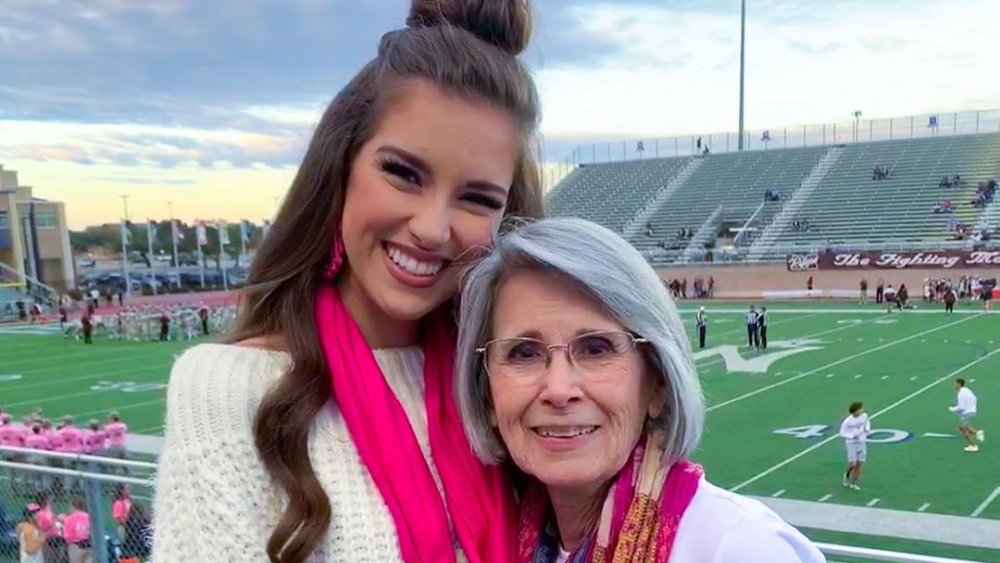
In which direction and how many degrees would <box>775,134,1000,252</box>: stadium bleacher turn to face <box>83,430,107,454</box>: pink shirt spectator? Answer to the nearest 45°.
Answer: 0° — it already faces them

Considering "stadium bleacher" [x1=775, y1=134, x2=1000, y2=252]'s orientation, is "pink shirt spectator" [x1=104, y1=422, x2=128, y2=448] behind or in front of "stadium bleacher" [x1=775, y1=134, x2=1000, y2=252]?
in front

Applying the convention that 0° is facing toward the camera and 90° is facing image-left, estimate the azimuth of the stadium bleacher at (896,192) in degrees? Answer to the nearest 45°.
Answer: approximately 0°

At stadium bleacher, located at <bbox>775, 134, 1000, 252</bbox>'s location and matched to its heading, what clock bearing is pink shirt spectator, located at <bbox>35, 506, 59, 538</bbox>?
The pink shirt spectator is roughly at 12 o'clock from the stadium bleacher.

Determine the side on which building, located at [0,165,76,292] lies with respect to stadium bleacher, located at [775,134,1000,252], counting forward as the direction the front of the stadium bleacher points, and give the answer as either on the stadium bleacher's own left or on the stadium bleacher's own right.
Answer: on the stadium bleacher's own right

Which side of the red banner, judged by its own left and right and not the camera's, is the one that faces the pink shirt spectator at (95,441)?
front

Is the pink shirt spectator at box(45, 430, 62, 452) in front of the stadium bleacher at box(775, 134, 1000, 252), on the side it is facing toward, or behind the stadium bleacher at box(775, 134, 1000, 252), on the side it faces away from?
in front

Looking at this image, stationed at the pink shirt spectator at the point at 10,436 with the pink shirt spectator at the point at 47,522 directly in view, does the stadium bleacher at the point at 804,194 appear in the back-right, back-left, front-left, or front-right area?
back-left

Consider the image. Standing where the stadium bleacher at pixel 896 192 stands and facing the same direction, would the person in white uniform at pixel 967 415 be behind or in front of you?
in front

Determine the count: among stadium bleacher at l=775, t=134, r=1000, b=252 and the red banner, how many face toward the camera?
2

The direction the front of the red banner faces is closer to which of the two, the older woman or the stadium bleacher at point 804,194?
the older woman

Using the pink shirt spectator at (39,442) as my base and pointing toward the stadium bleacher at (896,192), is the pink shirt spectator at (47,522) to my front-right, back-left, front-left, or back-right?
back-right
